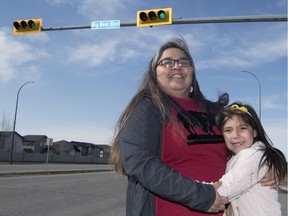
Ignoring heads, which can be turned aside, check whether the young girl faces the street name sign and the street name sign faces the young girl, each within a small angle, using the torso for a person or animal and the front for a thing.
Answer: no

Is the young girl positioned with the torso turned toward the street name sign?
no

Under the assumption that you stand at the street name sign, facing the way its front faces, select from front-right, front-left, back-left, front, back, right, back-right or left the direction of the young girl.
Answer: front

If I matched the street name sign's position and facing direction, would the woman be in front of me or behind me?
in front

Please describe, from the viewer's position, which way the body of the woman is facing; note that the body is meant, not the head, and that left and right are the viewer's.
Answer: facing the viewer and to the right of the viewer

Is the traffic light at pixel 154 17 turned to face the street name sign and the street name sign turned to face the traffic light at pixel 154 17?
no

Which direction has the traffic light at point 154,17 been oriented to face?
toward the camera

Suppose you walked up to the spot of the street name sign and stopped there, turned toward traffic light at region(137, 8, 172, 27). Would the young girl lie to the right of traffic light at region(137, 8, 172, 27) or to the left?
right

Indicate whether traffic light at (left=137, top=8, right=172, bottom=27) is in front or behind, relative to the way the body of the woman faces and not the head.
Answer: behind

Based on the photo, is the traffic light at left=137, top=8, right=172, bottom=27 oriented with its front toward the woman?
yes

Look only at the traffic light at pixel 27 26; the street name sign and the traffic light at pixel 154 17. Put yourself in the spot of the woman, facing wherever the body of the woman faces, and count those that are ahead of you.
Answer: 0

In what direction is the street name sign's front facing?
toward the camera

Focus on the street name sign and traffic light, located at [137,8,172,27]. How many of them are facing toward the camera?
2

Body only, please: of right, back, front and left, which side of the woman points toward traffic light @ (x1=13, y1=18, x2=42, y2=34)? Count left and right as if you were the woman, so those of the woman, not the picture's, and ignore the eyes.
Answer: back

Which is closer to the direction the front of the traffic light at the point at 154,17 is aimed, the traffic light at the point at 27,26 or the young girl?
the young girl

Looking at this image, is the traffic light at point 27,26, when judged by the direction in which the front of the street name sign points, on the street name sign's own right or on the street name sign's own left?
on the street name sign's own right

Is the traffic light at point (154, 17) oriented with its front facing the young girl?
yes

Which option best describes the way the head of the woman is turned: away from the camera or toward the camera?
toward the camera

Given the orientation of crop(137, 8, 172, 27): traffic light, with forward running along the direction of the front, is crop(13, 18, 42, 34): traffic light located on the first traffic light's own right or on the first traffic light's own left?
on the first traffic light's own right
